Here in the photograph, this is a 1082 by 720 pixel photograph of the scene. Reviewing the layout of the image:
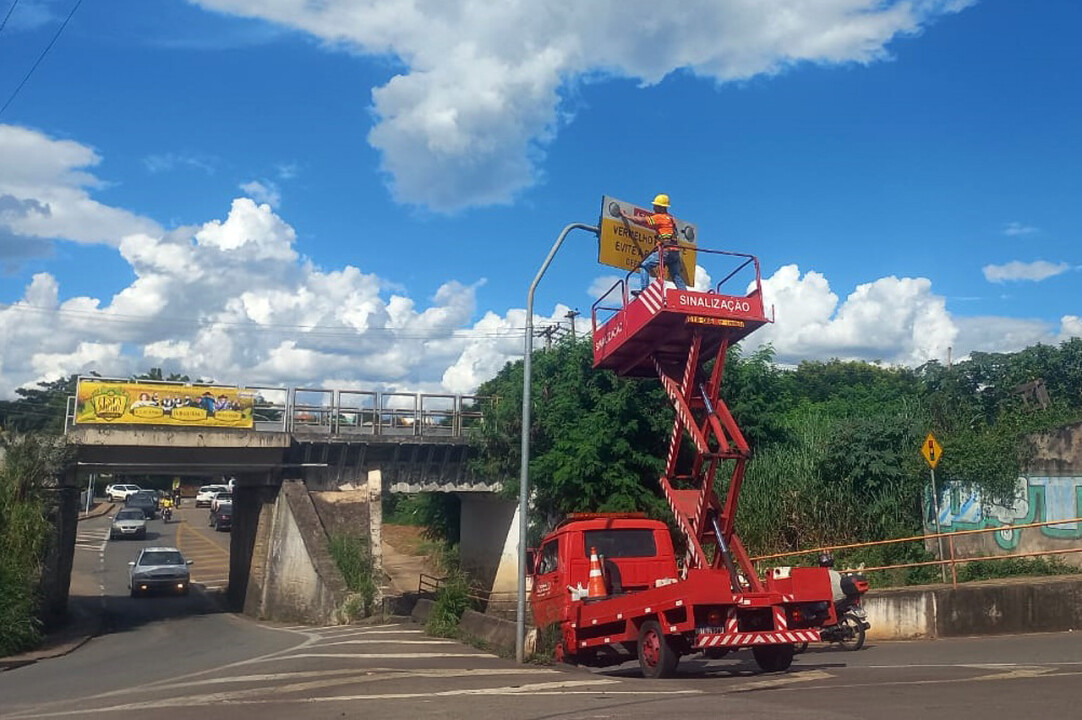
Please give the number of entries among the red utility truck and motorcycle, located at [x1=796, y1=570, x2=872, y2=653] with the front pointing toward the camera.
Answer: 0

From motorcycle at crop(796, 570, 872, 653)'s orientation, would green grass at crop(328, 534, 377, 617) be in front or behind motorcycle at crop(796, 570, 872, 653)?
in front

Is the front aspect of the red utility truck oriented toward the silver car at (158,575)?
yes

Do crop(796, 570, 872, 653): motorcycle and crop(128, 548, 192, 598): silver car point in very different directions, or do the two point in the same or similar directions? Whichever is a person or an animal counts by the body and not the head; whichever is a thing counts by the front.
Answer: very different directions

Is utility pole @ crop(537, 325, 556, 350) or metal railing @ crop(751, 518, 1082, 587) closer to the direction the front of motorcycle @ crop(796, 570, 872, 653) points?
the utility pole

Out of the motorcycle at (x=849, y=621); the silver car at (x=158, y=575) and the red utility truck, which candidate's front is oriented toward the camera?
the silver car

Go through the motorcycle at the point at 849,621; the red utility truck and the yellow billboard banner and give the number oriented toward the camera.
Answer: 1

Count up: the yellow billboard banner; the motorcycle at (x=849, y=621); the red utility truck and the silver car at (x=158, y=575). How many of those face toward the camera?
2

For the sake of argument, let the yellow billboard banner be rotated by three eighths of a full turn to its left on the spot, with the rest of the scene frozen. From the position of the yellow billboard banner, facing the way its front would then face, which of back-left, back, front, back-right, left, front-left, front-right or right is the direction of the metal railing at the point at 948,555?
right

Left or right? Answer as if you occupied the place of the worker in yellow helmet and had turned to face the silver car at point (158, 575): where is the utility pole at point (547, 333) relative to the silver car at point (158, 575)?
right

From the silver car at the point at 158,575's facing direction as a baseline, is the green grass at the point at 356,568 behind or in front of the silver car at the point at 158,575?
in front

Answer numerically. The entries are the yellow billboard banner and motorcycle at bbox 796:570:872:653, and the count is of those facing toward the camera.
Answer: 1

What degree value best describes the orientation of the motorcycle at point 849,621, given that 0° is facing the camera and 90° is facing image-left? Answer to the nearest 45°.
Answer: approximately 135°
